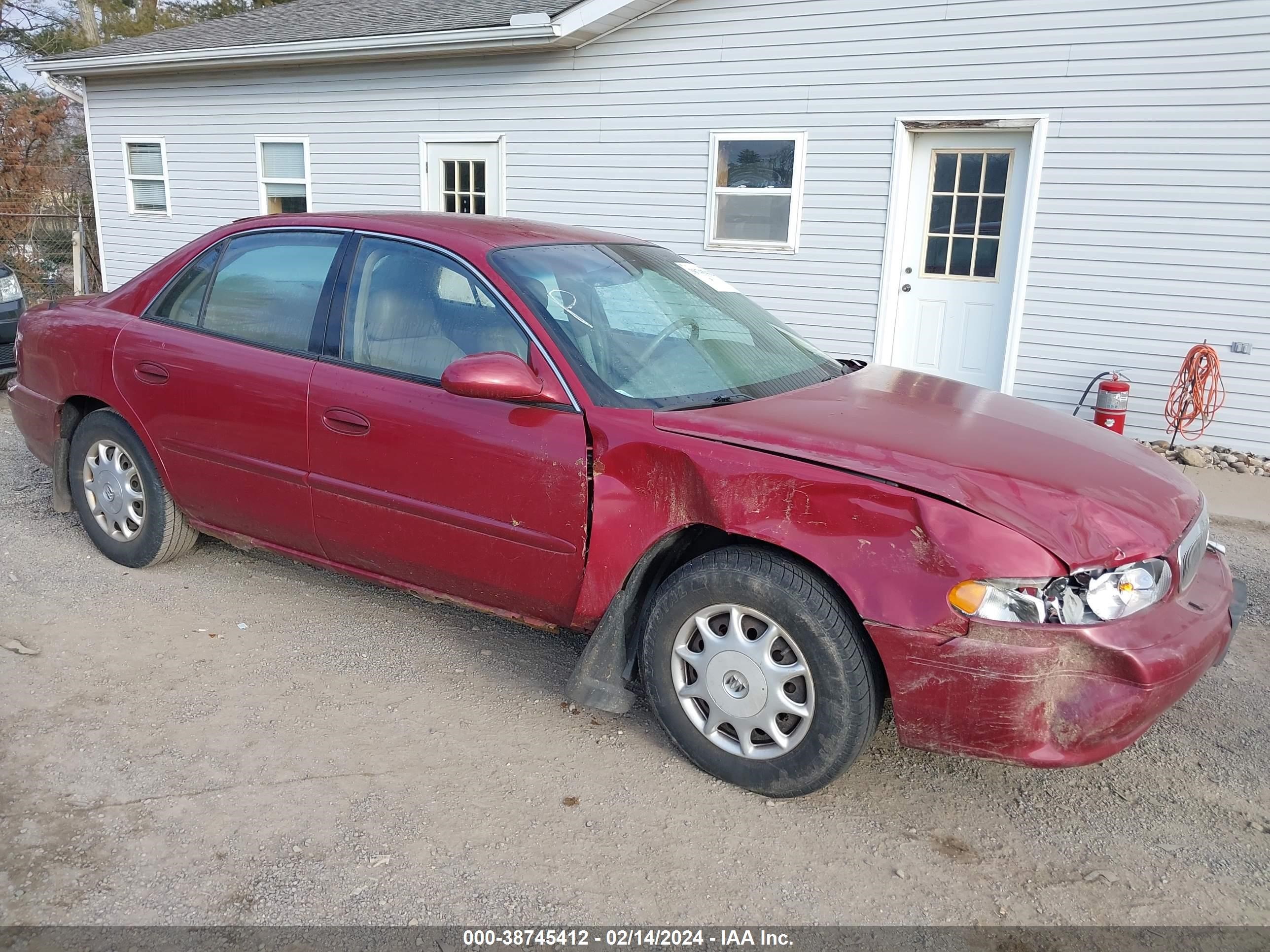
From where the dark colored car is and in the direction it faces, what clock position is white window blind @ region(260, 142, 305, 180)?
The white window blind is roughly at 9 o'clock from the dark colored car.

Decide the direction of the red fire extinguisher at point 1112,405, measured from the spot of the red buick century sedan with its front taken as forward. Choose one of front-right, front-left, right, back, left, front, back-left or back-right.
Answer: left

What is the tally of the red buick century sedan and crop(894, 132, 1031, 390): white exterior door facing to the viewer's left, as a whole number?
0

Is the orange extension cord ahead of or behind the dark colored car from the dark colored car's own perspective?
ahead

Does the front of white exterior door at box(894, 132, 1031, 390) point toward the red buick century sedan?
yes

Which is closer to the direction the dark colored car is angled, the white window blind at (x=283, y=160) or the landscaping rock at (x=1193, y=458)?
the landscaping rock

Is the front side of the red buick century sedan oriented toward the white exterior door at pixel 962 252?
no

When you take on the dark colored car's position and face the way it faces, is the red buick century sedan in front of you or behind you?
in front

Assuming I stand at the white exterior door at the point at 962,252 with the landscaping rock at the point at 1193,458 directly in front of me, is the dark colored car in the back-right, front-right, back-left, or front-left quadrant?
back-right

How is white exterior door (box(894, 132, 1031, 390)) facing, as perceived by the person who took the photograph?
facing the viewer

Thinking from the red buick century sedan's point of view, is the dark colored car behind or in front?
behind

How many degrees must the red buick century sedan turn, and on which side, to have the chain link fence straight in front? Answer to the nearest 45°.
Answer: approximately 180°

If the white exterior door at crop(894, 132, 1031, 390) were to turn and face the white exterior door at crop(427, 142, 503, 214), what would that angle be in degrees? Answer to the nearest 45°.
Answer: approximately 90° to its right

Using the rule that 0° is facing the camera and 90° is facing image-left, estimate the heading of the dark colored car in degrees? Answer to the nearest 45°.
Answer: approximately 315°

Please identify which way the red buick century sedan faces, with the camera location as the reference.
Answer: facing the viewer and to the right of the viewer

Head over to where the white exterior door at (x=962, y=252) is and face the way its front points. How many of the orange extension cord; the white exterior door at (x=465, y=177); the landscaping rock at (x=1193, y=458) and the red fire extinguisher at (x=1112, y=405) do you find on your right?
1

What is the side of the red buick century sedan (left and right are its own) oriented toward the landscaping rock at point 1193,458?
left
